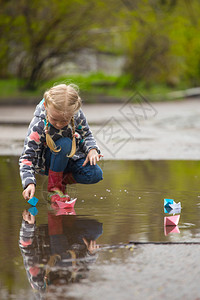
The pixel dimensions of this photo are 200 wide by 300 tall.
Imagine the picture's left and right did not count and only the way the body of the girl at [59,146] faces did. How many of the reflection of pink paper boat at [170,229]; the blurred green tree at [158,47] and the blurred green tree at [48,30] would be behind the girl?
2

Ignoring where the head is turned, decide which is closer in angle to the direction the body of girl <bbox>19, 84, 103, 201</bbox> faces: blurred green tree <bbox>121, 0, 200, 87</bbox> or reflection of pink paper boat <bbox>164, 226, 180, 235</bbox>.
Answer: the reflection of pink paper boat

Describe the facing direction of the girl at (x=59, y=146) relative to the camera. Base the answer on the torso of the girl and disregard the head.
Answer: toward the camera

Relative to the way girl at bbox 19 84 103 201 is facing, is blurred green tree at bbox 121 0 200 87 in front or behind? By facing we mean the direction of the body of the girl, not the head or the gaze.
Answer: behind

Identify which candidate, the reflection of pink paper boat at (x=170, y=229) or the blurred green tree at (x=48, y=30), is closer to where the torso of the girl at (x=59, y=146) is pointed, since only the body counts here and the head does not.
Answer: the reflection of pink paper boat

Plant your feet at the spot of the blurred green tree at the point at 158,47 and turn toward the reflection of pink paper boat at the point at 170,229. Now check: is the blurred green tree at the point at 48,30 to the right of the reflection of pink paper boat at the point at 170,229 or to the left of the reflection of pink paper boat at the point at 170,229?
right

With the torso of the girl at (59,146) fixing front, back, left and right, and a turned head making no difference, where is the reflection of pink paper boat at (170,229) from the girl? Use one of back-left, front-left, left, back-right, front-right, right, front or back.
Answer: front-left

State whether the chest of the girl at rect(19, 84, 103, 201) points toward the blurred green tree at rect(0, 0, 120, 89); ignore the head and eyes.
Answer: no
